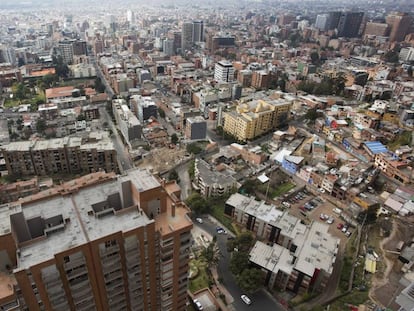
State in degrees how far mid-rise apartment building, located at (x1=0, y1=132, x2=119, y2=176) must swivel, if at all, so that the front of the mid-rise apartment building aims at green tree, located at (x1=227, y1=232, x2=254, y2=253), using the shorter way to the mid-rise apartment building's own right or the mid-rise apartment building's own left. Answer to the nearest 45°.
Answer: approximately 45° to the mid-rise apartment building's own left

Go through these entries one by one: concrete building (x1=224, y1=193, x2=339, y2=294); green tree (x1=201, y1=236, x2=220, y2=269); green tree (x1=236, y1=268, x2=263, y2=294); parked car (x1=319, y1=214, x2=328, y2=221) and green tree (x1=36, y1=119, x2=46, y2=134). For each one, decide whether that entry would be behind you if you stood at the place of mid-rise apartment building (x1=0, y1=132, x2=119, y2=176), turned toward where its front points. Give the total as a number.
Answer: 1

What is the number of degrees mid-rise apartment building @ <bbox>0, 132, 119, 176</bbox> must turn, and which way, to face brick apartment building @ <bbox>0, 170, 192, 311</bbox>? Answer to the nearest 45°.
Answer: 0° — it already faces it

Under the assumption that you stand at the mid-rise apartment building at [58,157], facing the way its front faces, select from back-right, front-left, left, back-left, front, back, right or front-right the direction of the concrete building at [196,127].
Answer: left

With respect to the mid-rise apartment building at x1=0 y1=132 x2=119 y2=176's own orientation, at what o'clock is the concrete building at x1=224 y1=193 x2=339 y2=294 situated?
The concrete building is roughly at 11 o'clock from the mid-rise apartment building.

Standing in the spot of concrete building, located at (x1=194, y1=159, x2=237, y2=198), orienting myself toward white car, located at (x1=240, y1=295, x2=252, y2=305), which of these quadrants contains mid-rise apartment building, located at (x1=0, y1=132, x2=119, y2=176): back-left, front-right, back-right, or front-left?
back-right

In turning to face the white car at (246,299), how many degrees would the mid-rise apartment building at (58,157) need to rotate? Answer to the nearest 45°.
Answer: approximately 45° to its left

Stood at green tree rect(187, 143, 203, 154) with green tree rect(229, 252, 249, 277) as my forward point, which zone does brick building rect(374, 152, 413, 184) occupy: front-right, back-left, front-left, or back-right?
front-left

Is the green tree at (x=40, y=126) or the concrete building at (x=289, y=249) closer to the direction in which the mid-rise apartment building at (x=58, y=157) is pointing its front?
the concrete building

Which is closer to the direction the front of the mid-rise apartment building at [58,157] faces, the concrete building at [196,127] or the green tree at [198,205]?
the green tree

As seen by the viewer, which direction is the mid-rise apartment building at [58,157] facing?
toward the camera

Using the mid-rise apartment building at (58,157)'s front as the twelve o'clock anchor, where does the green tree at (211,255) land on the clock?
The green tree is roughly at 11 o'clock from the mid-rise apartment building.

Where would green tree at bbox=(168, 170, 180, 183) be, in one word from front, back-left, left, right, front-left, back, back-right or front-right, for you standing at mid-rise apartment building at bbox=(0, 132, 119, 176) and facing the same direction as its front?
front-left

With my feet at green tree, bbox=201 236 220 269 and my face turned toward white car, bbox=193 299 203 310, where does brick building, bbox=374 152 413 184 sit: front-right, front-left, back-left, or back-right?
back-left

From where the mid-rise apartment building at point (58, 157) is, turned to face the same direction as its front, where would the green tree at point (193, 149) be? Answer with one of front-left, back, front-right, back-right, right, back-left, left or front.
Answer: left

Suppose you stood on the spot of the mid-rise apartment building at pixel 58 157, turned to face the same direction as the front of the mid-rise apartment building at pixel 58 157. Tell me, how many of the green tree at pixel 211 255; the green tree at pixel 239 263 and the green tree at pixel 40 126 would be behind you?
1

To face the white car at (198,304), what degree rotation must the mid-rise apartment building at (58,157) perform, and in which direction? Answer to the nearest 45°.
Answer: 0° — it already faces it

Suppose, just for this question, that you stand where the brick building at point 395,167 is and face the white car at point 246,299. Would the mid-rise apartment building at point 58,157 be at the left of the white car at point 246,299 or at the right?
right
